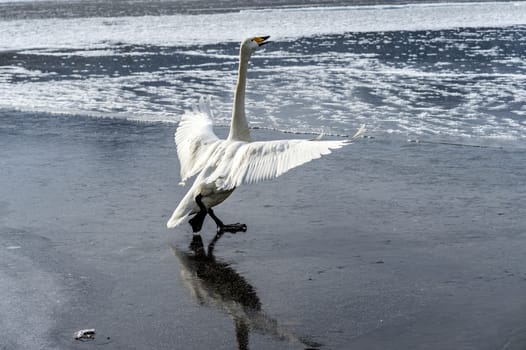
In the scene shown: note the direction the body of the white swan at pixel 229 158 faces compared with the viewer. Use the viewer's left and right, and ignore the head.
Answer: facing away from the viewer and to the right of the viewer
